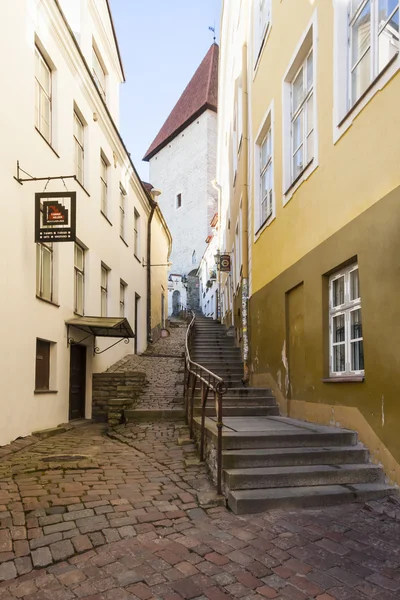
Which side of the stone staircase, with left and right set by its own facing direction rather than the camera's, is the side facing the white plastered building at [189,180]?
back

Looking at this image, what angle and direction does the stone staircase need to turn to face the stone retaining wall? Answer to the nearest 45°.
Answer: approximately 135° to its right

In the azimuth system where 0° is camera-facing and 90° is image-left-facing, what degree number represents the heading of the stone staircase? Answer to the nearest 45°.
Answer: approximately 0°

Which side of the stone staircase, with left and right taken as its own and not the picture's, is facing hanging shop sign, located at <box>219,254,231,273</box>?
back
